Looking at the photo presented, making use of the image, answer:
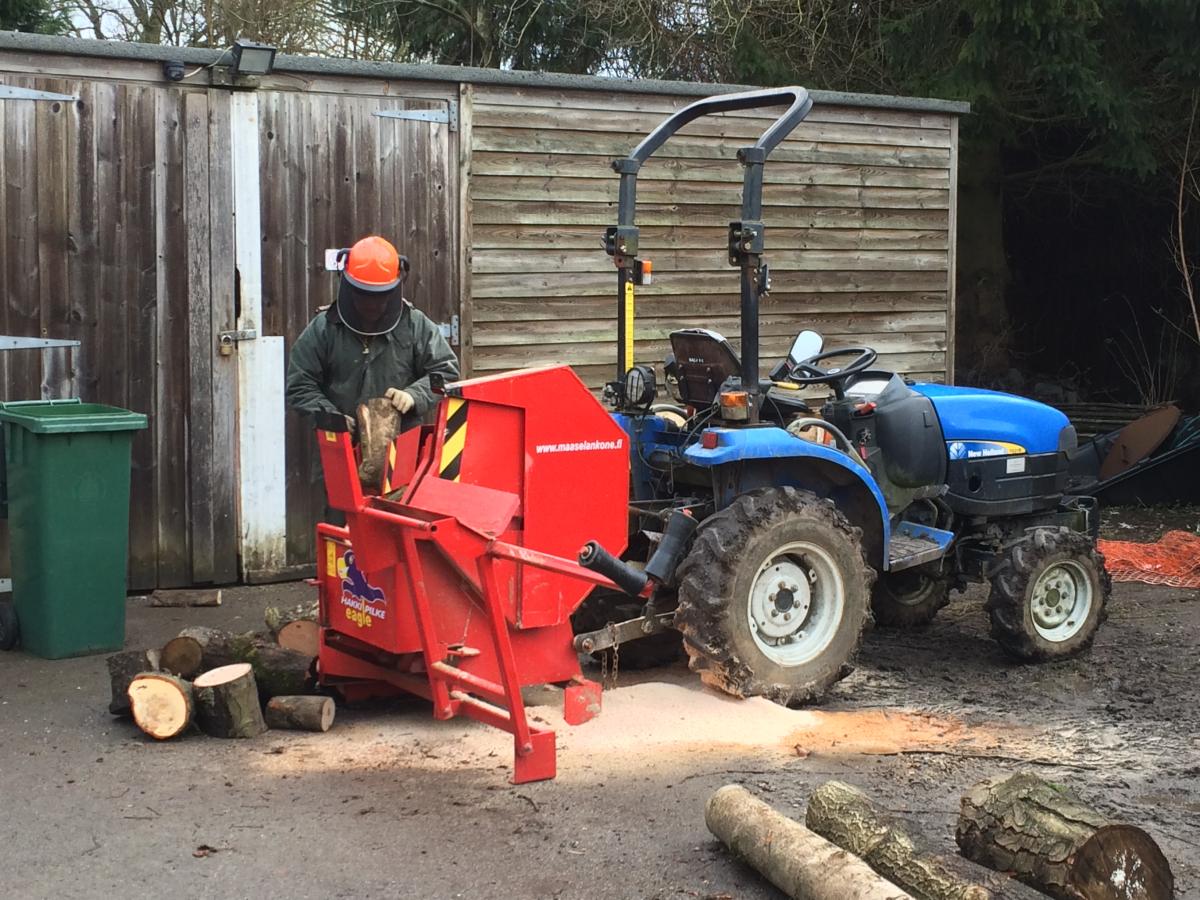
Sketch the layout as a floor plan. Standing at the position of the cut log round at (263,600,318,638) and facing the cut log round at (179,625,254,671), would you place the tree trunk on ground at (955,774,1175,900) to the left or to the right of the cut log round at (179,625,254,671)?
left

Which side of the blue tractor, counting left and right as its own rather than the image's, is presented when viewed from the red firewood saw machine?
back

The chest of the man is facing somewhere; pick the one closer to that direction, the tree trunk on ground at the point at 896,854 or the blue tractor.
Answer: the tree trunk on ground

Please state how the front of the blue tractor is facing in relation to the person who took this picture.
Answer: facing away from the viewer and to the right of the viewer

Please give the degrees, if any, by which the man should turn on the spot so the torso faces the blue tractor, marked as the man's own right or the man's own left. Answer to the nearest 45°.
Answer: approximately 90° to the man's own left

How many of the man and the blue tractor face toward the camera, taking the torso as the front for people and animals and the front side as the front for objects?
1

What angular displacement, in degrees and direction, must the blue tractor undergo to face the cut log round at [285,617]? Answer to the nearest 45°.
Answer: approximately 135° to its left

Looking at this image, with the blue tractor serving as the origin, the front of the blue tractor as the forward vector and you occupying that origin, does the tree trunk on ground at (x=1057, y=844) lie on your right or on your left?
on your right

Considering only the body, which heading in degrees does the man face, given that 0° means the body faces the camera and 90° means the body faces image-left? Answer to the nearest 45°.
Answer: approximately 0°
